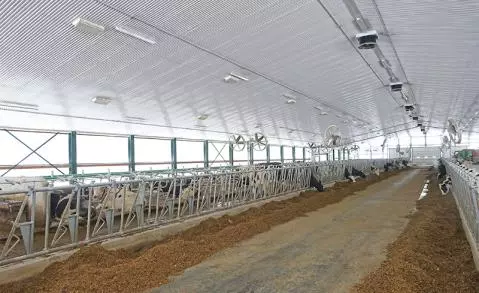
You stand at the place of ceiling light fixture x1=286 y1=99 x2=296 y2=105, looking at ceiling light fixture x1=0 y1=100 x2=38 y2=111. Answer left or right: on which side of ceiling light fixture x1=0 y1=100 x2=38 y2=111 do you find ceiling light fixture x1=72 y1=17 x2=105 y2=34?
left

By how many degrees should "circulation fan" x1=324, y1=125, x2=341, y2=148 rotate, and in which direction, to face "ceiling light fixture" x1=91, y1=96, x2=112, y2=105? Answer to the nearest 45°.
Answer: approximately 45° to its right

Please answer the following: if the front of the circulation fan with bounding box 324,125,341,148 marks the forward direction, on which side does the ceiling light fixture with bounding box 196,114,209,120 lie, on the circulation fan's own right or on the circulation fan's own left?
on the circulation fan's own right

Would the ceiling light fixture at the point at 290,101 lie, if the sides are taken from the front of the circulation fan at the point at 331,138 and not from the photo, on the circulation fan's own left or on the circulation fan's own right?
on the circulation fan's own right
